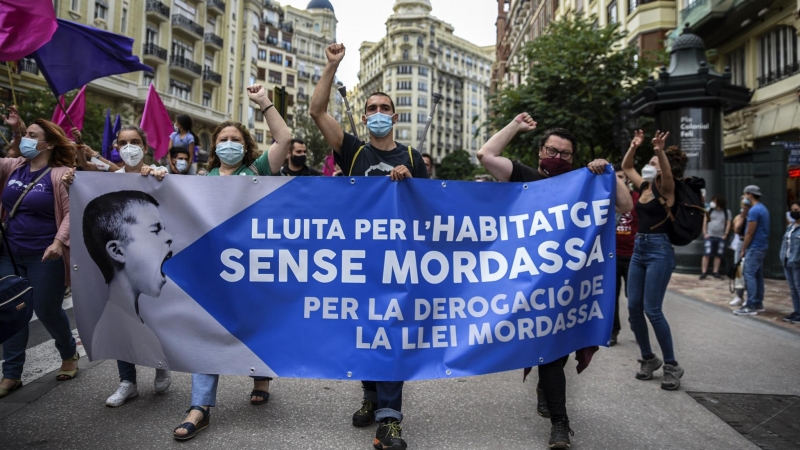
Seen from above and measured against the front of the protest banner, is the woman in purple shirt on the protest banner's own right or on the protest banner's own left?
on the protest banner's own right

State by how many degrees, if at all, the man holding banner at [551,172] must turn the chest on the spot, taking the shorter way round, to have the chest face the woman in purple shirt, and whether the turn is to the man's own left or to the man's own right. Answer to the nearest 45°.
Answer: approximately 90° to the man's own right

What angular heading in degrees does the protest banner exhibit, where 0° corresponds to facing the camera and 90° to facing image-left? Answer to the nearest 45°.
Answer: approximately 0°

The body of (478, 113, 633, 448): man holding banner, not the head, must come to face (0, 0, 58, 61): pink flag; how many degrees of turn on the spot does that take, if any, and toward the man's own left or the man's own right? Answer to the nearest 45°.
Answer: approximately 90° to the man's own right

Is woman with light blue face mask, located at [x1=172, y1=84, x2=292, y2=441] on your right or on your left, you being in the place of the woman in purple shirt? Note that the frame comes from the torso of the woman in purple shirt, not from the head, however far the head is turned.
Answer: on your left

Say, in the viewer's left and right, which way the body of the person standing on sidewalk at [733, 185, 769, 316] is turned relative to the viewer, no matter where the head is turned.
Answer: facing to the left of the viewer

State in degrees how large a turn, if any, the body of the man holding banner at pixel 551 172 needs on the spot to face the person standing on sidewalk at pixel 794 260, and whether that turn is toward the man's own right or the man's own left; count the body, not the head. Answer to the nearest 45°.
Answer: approximately 135° to the man's own left

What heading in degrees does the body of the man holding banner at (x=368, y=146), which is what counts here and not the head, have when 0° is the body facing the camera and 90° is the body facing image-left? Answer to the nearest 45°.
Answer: approximately 0°

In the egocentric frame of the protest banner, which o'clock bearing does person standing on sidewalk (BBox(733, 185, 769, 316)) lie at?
The person standing on sidewalk is roughly at 8 o'clock from the protest banner.
